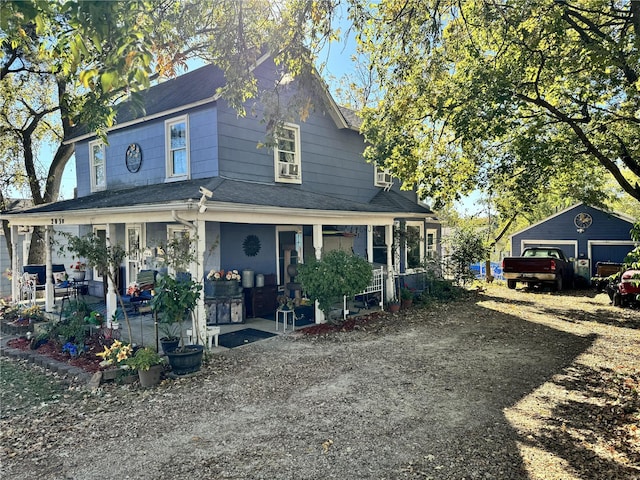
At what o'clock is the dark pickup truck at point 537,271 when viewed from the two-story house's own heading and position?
The dark pickup truck is roughly at 7 o'clock from the two-story house.

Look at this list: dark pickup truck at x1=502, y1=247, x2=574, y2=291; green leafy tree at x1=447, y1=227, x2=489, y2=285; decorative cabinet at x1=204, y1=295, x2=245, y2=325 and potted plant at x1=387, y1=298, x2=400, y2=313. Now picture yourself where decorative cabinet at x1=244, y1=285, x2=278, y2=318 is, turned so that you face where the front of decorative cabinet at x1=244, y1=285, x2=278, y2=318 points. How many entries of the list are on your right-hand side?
1

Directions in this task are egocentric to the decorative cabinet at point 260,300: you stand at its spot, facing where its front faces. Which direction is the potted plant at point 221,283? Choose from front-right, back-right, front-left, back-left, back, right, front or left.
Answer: right

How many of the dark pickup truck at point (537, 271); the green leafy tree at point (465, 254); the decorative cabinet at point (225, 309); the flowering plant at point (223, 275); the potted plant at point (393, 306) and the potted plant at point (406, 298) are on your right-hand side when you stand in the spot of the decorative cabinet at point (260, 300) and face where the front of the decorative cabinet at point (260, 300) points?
2

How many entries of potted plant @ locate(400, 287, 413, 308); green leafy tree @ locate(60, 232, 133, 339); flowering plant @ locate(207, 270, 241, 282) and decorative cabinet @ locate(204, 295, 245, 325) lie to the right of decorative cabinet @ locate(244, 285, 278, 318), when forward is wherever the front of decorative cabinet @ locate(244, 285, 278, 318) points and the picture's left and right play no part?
3

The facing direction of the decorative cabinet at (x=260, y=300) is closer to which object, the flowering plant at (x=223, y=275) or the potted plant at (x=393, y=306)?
the potted plant

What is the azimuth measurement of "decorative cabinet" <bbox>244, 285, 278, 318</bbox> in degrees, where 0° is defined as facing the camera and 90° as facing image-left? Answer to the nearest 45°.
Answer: approximately 315°

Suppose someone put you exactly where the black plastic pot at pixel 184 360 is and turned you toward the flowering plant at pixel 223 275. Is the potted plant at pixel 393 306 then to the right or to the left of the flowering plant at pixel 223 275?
right

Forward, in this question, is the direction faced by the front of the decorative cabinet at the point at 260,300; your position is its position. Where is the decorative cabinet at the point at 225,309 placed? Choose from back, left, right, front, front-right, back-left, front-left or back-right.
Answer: right
